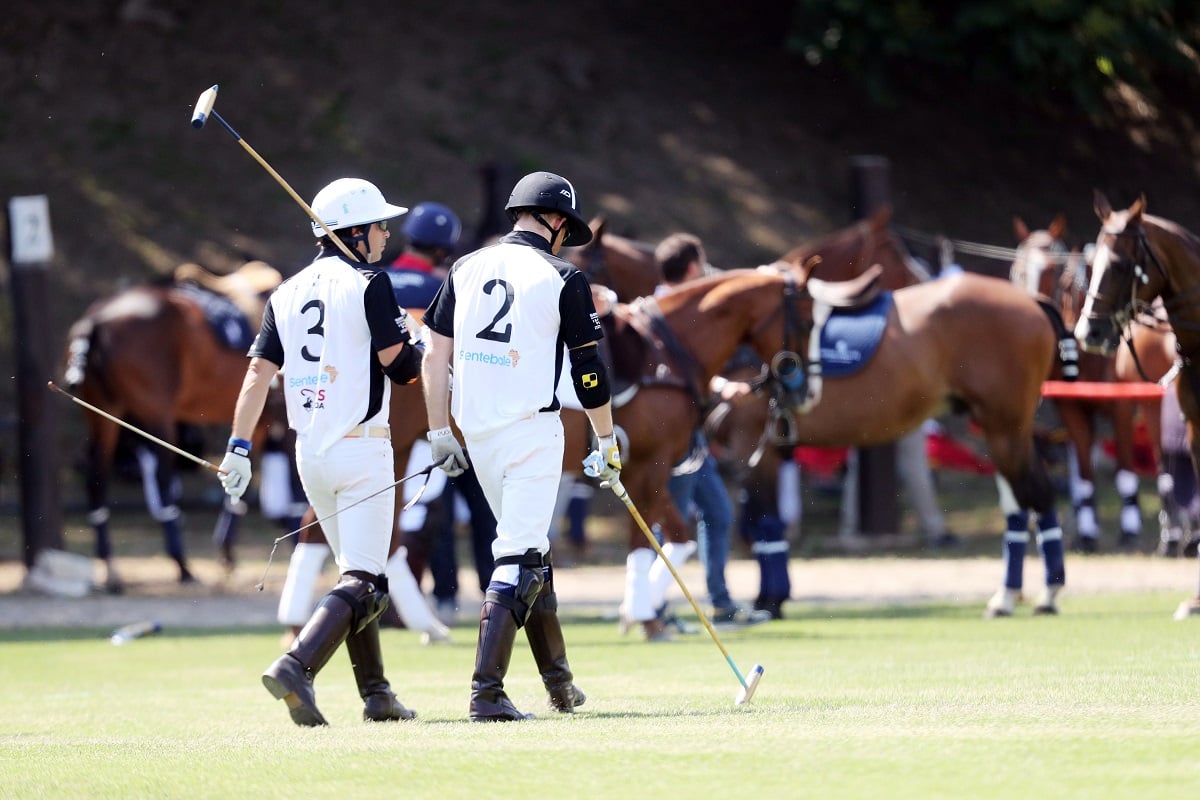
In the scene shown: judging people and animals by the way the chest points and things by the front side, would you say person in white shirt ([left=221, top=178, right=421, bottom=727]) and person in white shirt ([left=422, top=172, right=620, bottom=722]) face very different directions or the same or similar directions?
same or similar directions

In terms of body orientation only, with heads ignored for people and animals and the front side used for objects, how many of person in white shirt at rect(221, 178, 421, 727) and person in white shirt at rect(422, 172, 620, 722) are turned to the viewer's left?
0

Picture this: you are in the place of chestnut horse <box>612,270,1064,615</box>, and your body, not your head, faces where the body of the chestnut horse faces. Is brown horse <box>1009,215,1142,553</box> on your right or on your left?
on your right

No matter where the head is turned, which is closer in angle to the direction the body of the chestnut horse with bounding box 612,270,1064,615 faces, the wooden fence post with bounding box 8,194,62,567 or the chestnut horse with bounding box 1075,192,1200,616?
the wooden fence post

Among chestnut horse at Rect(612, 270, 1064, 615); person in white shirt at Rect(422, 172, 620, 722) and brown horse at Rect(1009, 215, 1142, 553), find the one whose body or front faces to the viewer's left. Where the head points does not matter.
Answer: the chestnut horse

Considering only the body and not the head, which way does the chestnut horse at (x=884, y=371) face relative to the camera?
to the viewer's left

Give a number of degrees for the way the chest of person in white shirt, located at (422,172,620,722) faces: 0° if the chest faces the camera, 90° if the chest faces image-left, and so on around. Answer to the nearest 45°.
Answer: approximately 225°

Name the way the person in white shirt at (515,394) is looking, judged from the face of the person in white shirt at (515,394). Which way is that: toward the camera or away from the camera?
away from the camera

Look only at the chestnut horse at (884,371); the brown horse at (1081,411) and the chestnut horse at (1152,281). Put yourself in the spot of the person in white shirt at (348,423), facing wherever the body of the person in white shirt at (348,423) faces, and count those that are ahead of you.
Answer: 3

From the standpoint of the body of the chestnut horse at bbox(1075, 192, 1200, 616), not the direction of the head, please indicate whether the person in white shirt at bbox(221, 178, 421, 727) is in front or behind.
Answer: in front

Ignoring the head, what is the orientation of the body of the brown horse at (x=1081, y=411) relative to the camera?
toward the camera

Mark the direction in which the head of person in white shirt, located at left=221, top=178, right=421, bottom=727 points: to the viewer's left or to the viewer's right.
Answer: to the viewer's right
